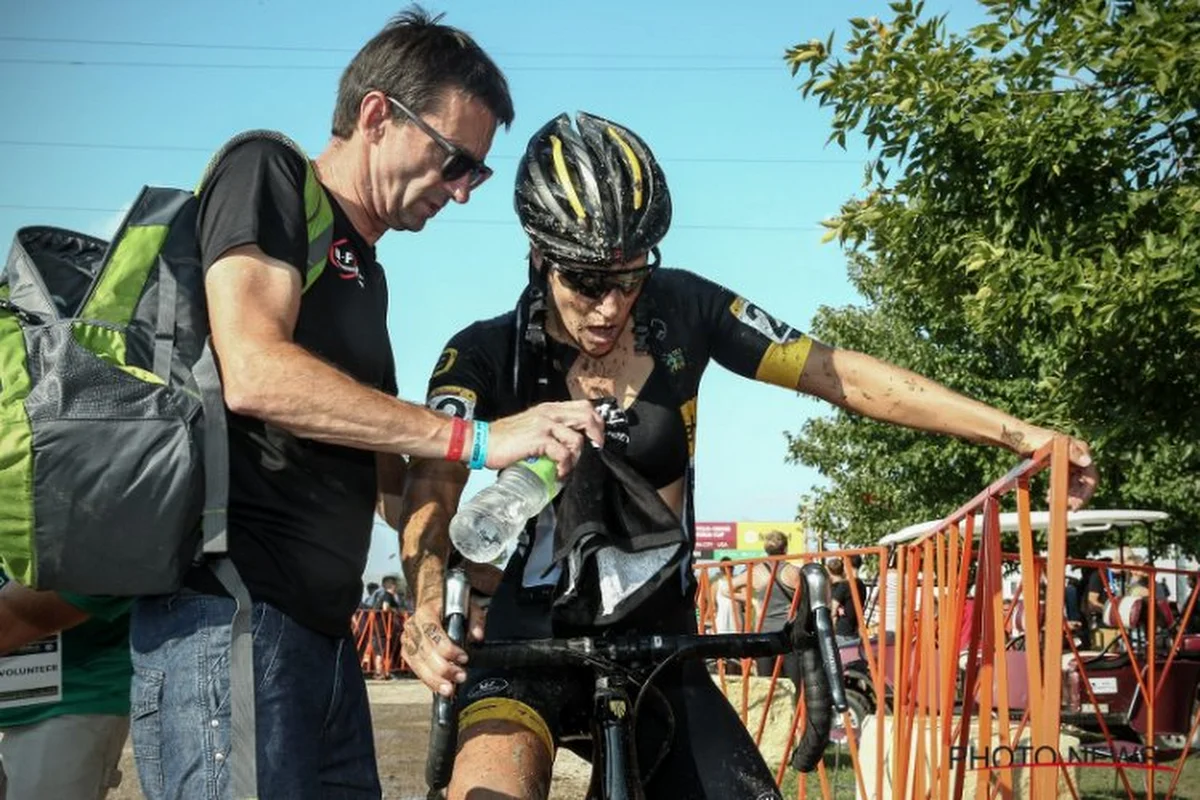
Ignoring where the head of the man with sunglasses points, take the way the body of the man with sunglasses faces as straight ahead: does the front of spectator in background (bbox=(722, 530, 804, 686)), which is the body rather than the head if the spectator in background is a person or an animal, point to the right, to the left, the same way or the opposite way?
to the left

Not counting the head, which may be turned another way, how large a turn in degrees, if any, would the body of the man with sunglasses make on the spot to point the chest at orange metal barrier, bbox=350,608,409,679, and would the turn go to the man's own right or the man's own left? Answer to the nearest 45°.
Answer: approximately 90° to the man's own left

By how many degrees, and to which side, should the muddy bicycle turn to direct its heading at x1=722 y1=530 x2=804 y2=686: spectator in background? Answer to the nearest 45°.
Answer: approximately 180°

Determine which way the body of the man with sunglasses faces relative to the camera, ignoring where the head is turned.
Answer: to the viewer's right

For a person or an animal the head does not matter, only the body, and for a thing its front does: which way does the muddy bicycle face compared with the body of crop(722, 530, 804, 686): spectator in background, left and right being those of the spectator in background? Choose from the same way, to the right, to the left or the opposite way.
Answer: the opposite way

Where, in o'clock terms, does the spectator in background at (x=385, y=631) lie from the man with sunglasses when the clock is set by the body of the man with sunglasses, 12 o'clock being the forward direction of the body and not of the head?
The spectator in background is roughly at 9 o'clock from the man with sunglasses.

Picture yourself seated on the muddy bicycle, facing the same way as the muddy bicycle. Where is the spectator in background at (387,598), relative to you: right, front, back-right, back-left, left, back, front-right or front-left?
back

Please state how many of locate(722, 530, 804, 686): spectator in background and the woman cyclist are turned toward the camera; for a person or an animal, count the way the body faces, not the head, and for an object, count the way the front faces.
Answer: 1

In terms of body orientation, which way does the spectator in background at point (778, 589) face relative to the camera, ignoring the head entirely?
away from the camera

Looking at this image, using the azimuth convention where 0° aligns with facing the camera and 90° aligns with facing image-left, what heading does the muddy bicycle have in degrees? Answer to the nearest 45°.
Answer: approximately 0°

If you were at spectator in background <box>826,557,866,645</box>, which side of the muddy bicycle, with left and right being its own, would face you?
back
